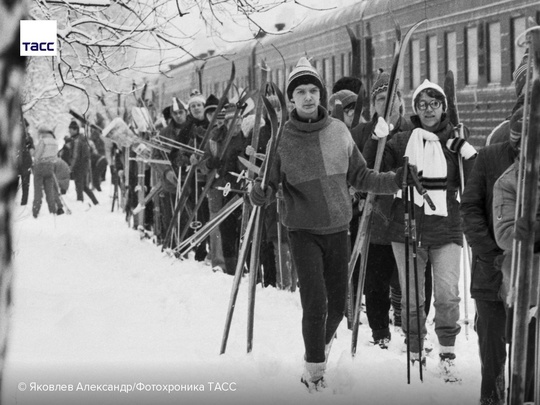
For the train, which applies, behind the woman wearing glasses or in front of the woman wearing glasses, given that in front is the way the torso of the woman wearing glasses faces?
behind

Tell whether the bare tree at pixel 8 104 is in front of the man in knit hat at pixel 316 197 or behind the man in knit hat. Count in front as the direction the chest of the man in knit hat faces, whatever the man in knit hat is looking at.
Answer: in front

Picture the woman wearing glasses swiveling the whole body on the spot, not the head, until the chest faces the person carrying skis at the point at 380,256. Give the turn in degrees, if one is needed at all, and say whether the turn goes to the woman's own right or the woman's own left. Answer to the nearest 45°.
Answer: approximately 135° to the woman's own right

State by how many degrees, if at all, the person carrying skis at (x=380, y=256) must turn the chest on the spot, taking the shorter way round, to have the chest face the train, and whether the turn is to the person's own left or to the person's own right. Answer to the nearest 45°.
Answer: approximately 180°

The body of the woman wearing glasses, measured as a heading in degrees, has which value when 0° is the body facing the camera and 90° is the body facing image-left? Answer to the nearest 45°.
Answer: approximately 0°

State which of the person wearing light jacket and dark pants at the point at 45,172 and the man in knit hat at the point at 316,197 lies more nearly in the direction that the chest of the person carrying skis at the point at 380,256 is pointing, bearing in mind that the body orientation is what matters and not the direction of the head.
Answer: the man in knit hat
